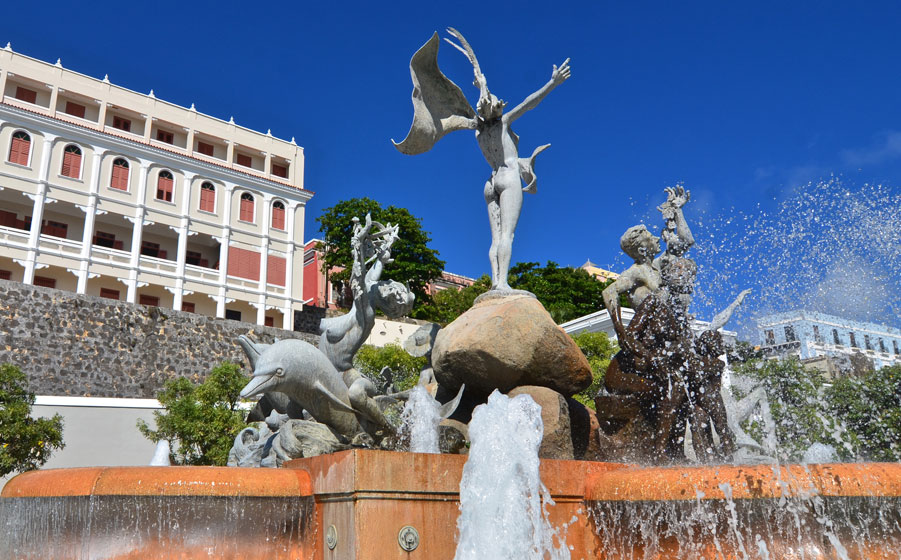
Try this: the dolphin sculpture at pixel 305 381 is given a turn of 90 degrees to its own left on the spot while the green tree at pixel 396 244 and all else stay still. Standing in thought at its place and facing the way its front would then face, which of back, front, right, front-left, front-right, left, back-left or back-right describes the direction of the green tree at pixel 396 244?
back-left

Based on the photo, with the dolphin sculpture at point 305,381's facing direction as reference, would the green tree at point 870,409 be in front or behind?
behind

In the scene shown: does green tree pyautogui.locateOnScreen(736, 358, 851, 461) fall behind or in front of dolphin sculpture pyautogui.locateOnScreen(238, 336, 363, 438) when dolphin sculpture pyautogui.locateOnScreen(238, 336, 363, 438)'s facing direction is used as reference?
behind

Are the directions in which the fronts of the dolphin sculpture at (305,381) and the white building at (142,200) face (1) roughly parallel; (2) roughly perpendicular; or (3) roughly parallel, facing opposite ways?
roughly perpendicular
